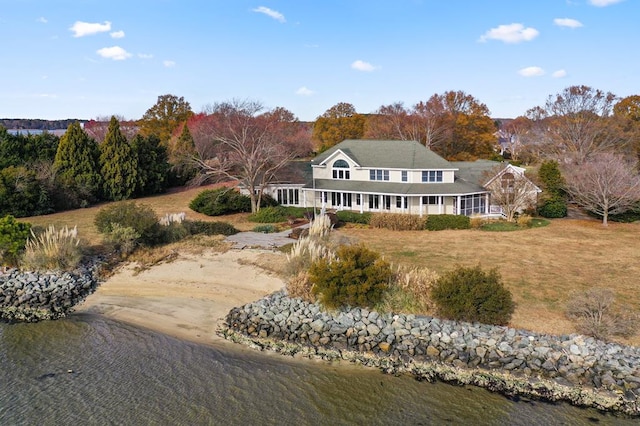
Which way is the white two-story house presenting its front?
toward the camera

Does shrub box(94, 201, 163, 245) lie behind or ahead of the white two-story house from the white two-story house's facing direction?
ahead

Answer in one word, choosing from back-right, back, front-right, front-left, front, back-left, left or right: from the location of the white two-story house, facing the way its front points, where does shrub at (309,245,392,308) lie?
front

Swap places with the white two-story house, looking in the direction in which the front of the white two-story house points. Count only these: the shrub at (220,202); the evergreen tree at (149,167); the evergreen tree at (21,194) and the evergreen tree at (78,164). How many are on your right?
4

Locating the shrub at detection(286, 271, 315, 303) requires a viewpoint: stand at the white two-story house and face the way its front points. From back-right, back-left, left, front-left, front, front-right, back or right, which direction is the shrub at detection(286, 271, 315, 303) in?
front

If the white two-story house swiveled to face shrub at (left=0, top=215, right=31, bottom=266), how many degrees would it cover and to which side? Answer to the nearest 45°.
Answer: approximately 45° to its right

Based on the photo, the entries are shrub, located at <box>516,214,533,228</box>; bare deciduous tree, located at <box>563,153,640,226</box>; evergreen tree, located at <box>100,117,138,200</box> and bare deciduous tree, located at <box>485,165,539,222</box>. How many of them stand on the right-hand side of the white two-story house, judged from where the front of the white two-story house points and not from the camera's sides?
1

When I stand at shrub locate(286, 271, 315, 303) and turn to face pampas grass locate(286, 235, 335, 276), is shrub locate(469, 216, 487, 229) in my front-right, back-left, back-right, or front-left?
front-right

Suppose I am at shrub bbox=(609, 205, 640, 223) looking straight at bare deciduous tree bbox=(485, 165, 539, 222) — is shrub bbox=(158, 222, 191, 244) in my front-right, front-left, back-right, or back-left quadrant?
front-left

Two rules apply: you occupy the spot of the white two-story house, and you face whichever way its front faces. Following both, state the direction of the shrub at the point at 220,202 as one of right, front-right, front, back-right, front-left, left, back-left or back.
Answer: right

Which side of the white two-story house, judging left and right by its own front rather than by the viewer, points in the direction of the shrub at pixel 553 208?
left

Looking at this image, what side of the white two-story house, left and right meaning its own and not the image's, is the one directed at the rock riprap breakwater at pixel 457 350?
front

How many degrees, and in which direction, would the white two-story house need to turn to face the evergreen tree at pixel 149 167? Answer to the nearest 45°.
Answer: approximately 90° to its right

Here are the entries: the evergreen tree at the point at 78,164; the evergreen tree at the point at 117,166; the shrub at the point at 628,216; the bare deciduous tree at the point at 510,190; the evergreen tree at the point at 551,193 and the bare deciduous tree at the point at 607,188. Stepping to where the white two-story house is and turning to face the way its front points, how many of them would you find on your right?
2

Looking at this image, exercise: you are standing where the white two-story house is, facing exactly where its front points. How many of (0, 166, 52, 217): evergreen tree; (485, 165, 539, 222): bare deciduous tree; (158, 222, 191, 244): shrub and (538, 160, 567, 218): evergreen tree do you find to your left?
2

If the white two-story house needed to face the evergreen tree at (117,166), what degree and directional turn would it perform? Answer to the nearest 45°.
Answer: approximately 90° to its right

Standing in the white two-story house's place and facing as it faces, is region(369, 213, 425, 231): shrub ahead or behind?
ahead

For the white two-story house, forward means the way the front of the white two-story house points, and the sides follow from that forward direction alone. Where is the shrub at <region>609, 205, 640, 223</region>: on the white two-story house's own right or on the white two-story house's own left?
on the white two-story house's own left

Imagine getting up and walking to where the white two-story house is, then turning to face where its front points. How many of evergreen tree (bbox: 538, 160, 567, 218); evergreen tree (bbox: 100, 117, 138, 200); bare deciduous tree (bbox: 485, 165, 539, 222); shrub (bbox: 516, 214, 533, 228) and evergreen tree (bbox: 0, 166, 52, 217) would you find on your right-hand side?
2

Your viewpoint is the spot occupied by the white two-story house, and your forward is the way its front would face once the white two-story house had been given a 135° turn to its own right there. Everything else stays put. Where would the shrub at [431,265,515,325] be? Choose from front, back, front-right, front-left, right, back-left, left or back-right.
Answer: back-left

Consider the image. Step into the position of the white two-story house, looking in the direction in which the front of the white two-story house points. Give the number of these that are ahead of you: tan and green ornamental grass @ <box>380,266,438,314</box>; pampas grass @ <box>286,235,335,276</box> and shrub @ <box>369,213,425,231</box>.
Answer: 3
